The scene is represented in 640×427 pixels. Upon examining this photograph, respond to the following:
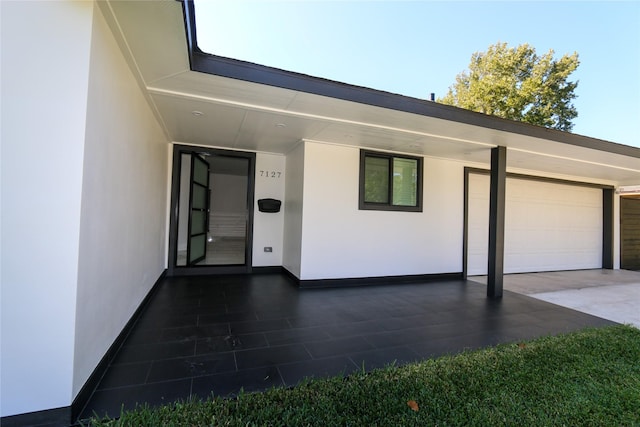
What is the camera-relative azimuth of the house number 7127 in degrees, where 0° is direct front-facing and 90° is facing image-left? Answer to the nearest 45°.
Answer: approximately 0°

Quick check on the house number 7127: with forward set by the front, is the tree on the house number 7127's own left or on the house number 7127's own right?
on the house number 7127's own left

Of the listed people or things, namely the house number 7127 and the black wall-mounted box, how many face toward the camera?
2

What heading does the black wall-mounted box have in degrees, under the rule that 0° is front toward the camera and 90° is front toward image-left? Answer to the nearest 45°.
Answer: approximately 0°

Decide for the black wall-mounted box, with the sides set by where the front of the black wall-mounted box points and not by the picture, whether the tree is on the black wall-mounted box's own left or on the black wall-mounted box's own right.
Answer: on the black wall-mounted box's own left
